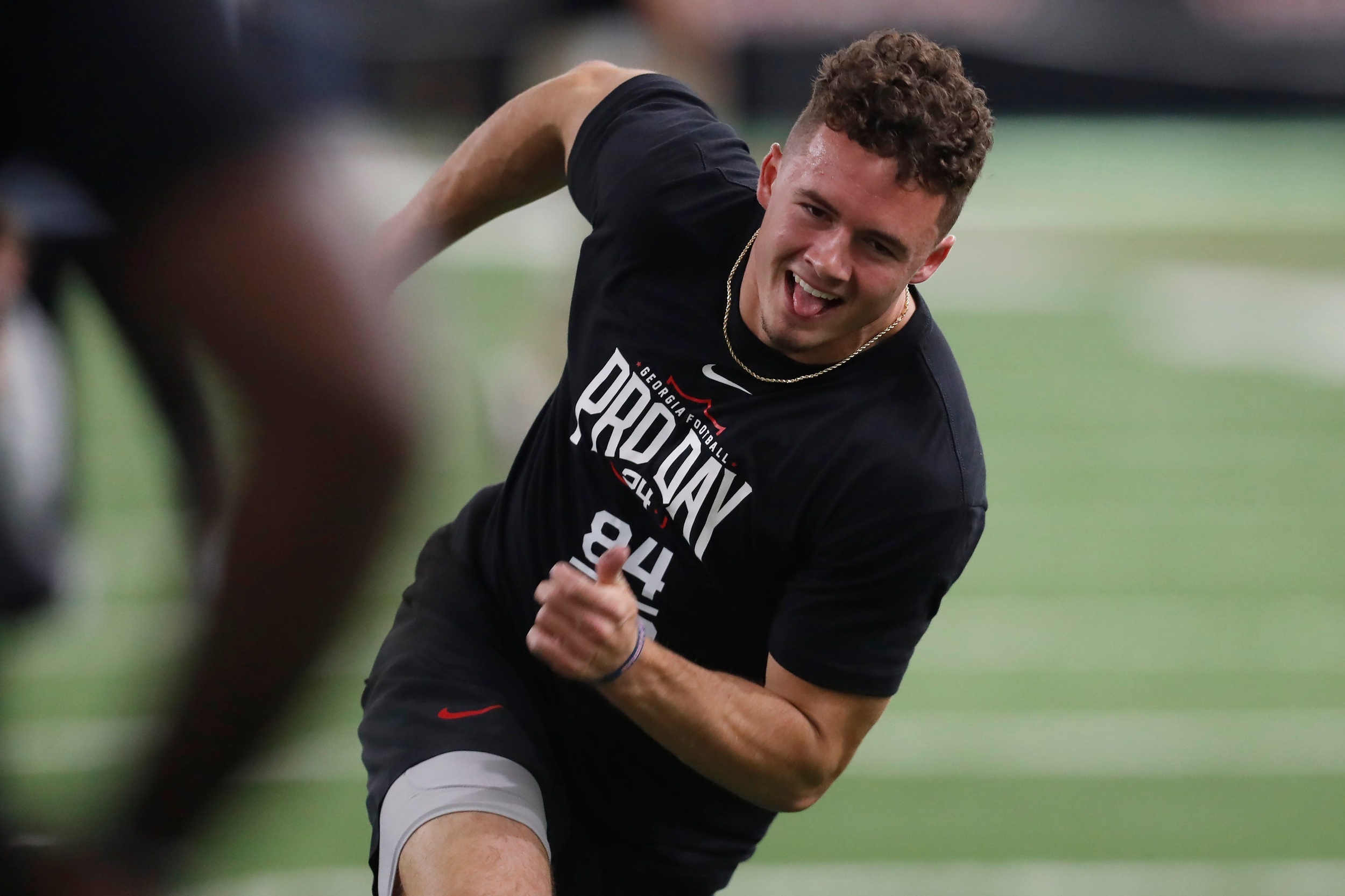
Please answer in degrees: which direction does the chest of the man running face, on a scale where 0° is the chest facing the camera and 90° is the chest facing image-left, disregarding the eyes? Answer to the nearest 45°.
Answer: approximately 0°

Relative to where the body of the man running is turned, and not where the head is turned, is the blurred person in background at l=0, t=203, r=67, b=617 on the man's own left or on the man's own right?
on the man's own right

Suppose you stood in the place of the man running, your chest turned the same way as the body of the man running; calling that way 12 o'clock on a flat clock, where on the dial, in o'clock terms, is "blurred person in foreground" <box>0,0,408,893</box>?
The blurred person in foreground is roughly at 1 o'clock from the man running.
